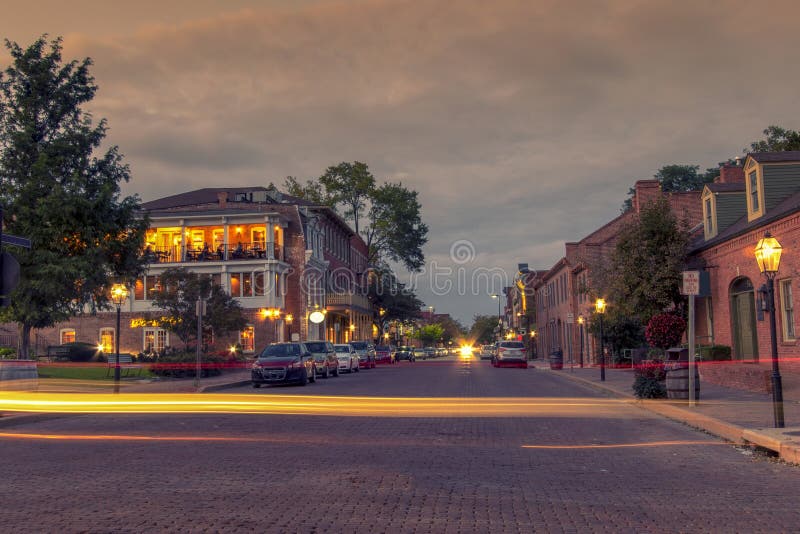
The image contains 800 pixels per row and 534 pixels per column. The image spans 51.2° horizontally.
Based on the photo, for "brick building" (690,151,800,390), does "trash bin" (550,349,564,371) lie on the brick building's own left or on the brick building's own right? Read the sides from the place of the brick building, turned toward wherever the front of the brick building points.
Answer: on the brick building's own right

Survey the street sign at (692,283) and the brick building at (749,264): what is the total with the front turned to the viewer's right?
0

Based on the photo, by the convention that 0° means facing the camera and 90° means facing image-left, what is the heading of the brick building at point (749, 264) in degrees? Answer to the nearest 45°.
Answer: approximately 45°

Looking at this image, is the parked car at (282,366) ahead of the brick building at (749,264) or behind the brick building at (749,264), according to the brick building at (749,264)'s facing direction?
ahead

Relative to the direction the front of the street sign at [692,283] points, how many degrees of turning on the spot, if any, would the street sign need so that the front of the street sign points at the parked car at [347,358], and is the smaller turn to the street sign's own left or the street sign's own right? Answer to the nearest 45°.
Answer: approximately 135° to the street sign's own right

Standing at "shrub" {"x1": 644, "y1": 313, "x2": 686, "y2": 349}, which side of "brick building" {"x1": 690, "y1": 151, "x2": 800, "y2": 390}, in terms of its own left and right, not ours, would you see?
front

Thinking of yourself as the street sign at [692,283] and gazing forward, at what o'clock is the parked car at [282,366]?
The parked car is roughly at 4 o'clock from the street sign.

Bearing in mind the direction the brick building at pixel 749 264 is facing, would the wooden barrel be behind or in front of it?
in front

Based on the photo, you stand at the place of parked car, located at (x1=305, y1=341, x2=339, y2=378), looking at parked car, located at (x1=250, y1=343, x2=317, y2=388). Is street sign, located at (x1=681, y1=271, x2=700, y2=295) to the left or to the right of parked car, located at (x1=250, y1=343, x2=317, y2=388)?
left
